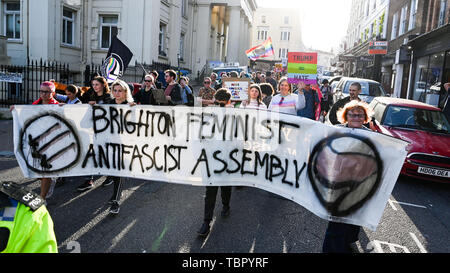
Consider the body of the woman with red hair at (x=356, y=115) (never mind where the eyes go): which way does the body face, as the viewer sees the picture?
toward the camera

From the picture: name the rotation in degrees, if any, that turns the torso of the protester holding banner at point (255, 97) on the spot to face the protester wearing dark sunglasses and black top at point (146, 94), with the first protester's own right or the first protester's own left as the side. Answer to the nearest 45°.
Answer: approximately 135° to the first protester's own right

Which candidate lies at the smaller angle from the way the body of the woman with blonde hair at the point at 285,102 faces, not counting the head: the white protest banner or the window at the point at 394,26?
the white protest banner

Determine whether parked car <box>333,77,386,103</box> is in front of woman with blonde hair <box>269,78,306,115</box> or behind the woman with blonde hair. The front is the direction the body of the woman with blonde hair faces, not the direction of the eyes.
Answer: behind

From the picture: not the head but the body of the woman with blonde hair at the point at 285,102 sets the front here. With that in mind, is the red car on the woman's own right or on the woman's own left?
on the woman's own left

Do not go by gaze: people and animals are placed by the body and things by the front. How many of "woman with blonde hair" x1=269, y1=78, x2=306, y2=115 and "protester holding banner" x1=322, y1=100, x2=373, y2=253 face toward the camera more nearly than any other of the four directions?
2

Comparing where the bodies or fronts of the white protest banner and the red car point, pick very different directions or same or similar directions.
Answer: same or similar directions

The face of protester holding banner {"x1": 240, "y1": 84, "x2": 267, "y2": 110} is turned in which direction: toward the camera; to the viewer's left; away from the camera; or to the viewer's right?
toward the camera

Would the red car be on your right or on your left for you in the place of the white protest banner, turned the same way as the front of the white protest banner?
on your left

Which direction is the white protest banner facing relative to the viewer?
toward the camera

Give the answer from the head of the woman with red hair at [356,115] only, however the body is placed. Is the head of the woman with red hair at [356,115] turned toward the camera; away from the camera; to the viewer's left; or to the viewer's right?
toward the camera

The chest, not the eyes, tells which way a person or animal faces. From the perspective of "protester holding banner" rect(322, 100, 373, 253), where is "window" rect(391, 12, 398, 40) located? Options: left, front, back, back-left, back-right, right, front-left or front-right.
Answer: back

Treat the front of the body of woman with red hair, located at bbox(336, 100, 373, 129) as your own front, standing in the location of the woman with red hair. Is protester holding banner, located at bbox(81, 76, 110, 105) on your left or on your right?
on your right

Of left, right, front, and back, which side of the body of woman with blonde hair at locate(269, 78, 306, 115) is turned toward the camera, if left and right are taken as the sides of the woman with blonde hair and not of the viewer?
front

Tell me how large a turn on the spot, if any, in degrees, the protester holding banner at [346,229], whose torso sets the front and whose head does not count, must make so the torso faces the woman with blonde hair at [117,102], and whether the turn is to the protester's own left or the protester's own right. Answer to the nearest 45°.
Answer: approximately 90° to the protester's own right

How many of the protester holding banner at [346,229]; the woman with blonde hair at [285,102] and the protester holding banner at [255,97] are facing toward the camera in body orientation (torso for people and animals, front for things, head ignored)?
3

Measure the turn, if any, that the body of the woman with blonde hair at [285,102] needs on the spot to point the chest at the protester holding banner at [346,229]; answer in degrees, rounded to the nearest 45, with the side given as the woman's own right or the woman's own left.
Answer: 0° — they already face them
